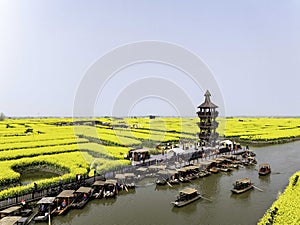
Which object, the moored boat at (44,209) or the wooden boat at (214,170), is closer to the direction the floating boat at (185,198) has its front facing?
the moored boat

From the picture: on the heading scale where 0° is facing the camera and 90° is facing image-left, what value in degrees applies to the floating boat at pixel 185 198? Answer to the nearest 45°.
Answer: approximately 45°

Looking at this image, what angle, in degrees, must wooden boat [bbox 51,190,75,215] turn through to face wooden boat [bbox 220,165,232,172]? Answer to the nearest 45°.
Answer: approximately 135° to its left

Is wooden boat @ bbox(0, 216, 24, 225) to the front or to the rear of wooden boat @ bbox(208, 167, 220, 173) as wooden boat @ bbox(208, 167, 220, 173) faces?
to the front

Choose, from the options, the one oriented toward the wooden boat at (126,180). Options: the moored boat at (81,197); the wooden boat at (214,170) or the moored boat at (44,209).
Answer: the wooden boat at (214,170)

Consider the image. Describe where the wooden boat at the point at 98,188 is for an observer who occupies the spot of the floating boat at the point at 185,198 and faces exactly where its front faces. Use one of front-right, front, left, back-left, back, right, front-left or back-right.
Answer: front-right

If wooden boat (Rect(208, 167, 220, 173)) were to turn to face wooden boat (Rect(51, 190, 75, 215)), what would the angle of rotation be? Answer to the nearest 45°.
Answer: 0° — it already faces it
